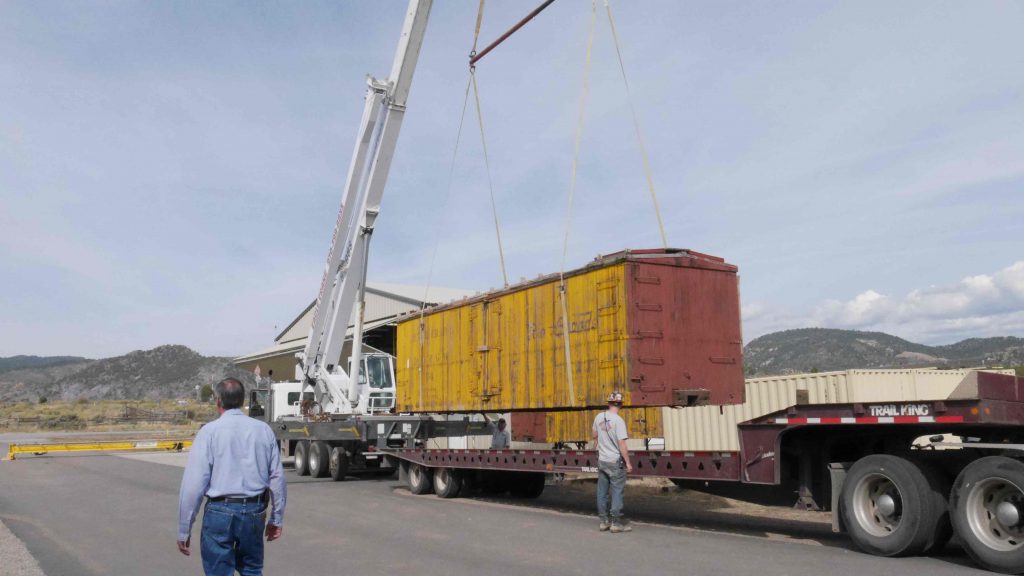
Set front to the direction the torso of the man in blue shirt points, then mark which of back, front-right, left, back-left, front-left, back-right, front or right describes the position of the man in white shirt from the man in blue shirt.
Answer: front-right

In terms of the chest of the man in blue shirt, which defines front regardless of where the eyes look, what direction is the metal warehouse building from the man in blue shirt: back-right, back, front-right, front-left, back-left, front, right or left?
front

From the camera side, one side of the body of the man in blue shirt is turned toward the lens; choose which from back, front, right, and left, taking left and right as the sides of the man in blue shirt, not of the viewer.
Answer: back

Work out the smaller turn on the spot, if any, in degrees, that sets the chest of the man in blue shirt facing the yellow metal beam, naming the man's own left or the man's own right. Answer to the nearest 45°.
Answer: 0° — they already face it

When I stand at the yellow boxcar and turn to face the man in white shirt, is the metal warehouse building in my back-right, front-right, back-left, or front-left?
back-right

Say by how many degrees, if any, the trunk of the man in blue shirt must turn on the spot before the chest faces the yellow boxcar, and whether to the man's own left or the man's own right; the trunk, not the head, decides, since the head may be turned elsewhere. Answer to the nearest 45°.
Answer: approximately 45° to the man's own right

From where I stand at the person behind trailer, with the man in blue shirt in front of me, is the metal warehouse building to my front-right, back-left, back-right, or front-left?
back-right
